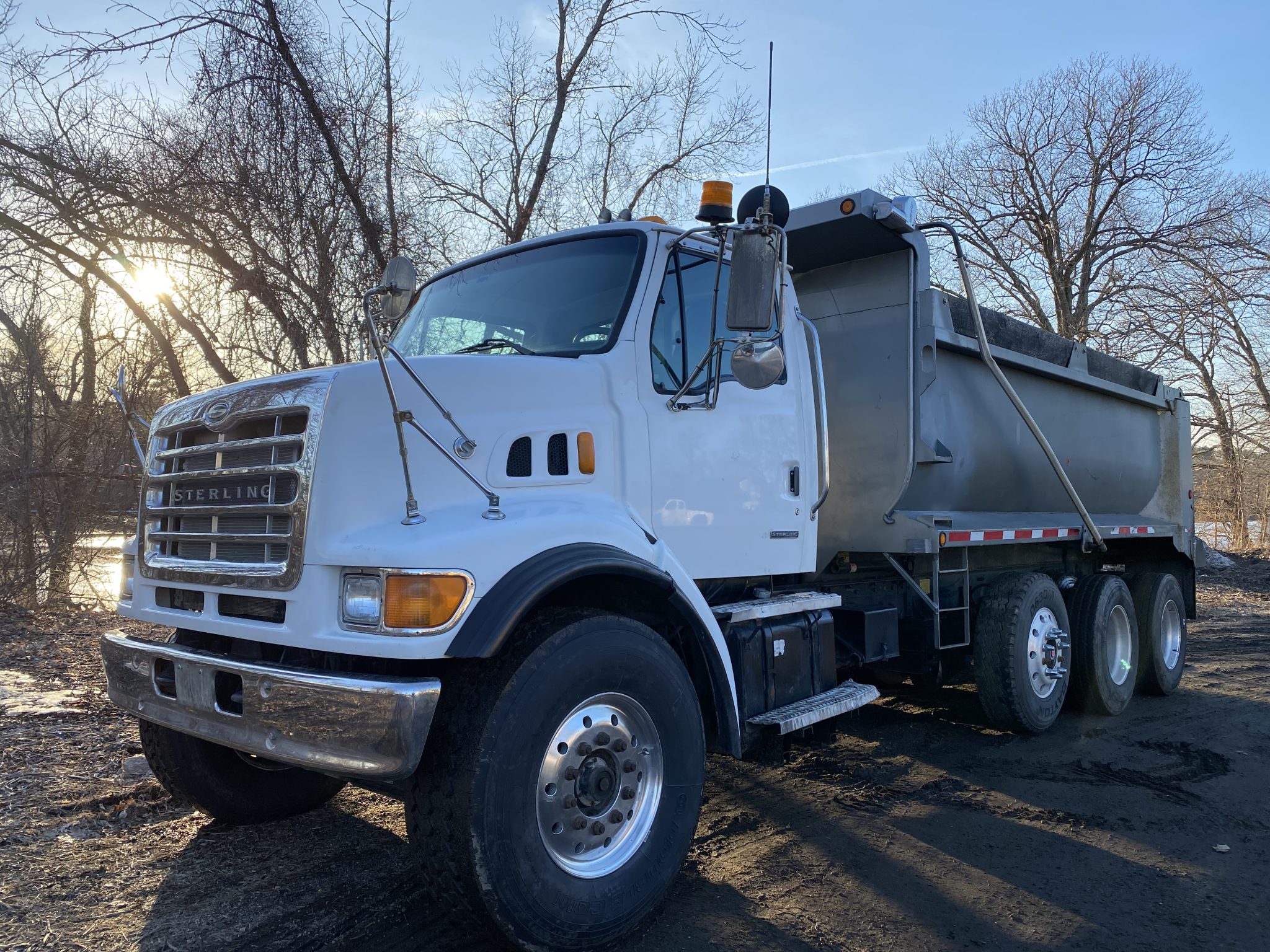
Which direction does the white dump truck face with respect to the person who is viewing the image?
facing the viewer and to the left of the viewer
